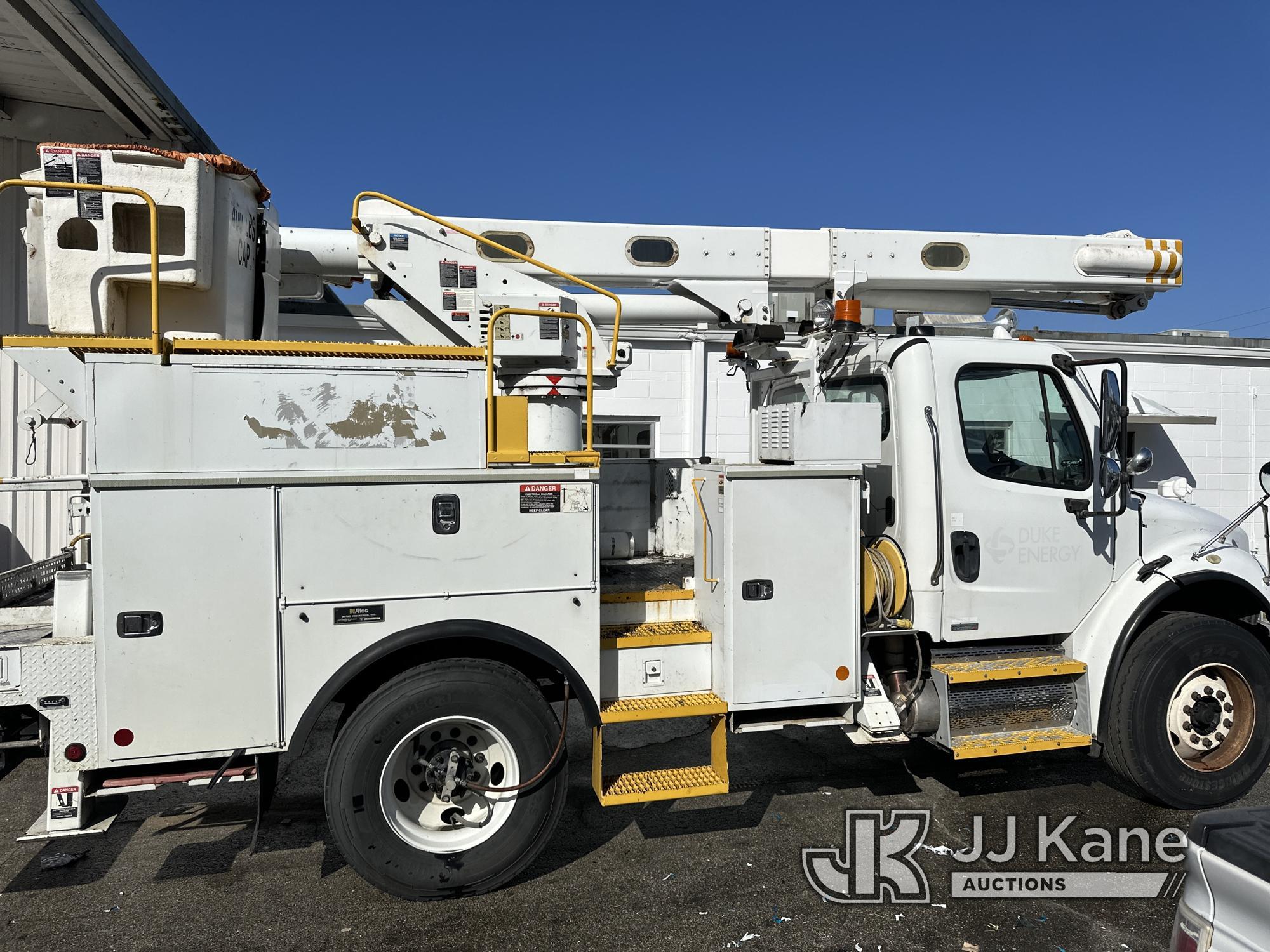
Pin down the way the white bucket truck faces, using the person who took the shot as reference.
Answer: facing to the right of the viewer

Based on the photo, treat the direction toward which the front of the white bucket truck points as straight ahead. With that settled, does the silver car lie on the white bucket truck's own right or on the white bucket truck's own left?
on the white bucket truck's own right
